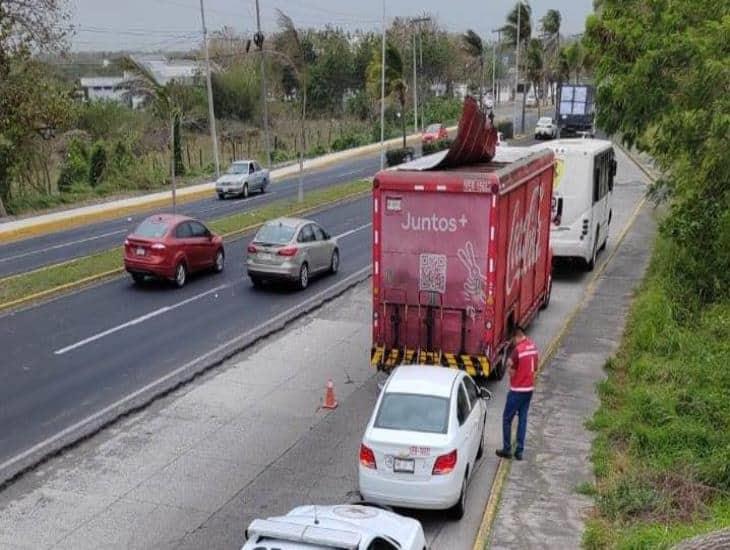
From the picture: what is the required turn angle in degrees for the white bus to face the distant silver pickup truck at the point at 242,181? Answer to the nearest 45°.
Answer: approximately 45° to its left

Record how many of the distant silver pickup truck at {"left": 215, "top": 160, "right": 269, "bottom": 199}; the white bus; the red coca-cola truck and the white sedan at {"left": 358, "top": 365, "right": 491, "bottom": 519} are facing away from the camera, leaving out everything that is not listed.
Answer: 3

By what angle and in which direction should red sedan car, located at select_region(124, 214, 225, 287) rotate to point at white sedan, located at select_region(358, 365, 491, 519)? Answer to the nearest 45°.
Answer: approximately 135° to its right

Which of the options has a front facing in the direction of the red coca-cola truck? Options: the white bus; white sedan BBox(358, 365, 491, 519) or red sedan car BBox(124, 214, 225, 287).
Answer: the white sedan

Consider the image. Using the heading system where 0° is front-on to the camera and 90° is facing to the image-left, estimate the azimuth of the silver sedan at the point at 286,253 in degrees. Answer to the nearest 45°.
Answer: approximately 225°

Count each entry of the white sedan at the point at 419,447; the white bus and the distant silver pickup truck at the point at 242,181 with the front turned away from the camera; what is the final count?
2

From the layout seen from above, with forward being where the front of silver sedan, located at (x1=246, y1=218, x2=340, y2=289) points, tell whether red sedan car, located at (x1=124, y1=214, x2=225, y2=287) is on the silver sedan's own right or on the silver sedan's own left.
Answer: on the silver sedan's own left

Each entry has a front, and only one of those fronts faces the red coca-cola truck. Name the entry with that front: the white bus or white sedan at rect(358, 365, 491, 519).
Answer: the white sedan

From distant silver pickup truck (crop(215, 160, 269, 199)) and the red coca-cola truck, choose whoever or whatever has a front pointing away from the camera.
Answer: the red coca-cola truck

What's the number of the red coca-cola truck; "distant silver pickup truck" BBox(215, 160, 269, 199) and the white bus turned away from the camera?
2

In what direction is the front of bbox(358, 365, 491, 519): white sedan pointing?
away from the camera

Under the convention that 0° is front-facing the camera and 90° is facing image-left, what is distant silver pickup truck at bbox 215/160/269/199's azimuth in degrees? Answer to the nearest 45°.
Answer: approximately 45°

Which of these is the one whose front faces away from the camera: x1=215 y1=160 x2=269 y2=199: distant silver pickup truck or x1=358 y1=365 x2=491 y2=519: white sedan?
the white sedan

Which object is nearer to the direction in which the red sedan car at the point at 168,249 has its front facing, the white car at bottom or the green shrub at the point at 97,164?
the green shrub

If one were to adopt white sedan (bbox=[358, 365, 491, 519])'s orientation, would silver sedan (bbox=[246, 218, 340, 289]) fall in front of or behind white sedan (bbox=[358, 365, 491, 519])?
in front

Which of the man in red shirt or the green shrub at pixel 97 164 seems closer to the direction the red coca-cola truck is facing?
the green shrub

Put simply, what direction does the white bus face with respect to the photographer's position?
facing away from the viewer

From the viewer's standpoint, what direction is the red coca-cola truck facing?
away from the camera
